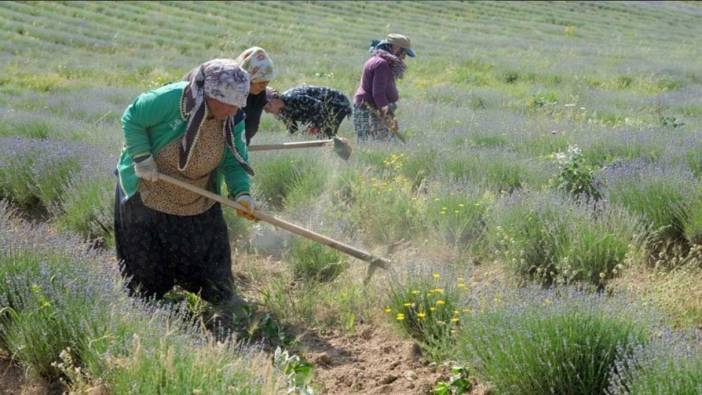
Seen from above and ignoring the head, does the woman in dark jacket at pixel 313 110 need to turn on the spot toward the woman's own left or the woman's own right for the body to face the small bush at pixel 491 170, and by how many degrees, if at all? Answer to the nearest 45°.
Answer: approximately 135° to the woman's own left

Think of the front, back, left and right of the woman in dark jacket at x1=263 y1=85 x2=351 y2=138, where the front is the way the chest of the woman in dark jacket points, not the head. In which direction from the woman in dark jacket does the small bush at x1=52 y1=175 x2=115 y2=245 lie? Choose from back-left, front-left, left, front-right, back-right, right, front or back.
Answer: front-left

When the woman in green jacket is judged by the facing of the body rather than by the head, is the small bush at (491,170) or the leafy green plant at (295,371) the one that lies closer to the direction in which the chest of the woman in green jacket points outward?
the leafy green plant

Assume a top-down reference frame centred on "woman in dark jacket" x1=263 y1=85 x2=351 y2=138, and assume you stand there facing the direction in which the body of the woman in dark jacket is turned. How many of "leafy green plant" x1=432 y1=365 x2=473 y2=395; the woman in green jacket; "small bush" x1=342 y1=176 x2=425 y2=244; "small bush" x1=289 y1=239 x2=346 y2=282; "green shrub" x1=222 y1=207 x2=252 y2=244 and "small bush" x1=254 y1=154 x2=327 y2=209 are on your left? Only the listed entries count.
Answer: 6

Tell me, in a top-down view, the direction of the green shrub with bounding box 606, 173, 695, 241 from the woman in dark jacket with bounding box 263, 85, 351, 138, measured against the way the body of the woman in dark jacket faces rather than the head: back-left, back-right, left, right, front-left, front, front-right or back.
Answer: back-left

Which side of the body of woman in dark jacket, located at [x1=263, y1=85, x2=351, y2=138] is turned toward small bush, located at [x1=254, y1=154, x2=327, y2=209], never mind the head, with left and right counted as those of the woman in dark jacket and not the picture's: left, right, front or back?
left

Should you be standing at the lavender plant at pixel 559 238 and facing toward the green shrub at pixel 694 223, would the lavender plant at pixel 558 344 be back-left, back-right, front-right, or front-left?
back-right

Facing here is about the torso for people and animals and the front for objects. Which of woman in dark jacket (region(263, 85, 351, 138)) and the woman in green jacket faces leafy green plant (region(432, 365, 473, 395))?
the woman in green jacket

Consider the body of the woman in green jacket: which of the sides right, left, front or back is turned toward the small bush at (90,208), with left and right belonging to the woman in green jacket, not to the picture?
back

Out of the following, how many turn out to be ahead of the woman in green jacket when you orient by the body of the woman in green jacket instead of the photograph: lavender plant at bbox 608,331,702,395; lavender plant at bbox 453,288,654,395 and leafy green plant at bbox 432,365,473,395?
3

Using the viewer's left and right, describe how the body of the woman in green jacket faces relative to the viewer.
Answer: facing the viewer and to the right of the viewer

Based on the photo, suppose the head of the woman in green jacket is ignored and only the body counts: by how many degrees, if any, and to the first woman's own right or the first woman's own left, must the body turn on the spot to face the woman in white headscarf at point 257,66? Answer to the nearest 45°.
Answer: approximately 90° to the first woman's own left

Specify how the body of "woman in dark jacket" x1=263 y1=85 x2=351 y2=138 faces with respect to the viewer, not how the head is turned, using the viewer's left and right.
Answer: facing to the left of the viewer

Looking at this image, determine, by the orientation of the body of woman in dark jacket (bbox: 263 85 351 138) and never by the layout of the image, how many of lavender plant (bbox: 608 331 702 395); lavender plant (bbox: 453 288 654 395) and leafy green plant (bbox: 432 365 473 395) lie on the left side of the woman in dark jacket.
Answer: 3

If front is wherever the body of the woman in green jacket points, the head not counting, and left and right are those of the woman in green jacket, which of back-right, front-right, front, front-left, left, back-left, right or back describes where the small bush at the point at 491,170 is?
left

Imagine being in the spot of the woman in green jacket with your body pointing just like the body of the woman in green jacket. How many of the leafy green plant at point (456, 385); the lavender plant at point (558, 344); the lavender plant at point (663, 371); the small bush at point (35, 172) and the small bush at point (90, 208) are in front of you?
3

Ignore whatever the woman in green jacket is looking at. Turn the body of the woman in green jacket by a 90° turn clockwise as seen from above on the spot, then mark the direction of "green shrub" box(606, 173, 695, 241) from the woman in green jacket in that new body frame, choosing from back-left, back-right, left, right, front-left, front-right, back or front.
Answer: back-left
